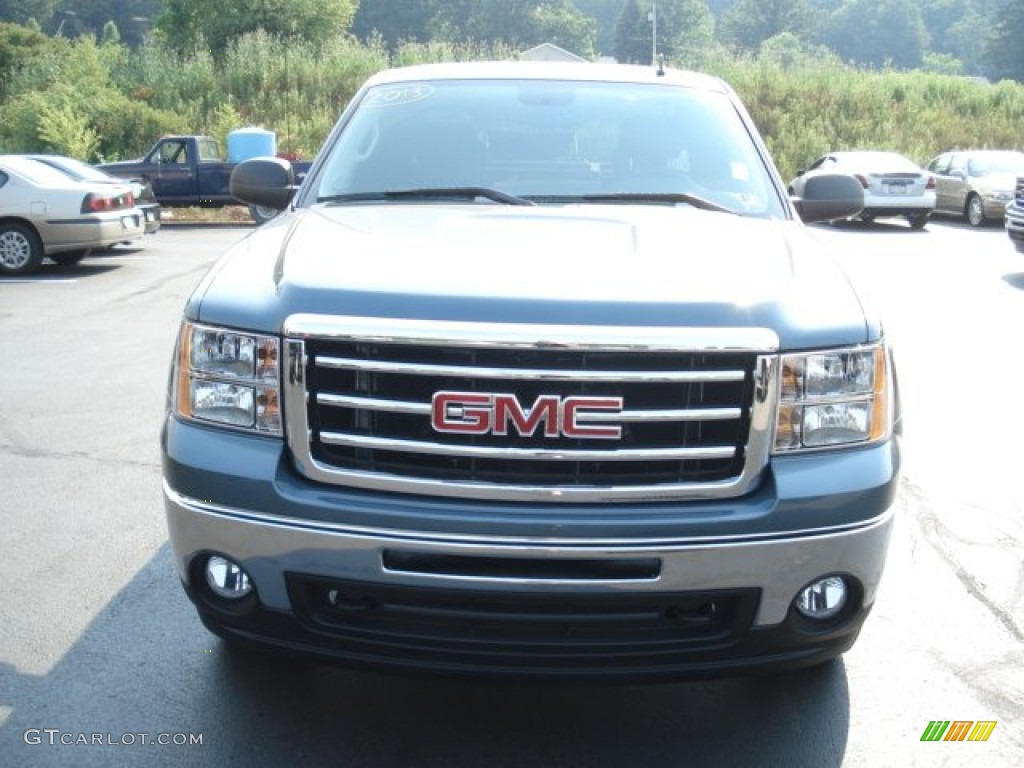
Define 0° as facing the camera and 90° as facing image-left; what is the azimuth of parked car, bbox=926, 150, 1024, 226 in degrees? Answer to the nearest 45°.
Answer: approximately 315°

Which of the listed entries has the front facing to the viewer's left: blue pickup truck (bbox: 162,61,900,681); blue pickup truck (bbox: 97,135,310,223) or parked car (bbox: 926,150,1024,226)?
blue pickup truck (bbox: 97,135,310,223)

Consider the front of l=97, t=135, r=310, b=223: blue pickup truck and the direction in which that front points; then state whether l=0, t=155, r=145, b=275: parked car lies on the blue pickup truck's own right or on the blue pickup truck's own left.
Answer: on the blue pickup truck's own left

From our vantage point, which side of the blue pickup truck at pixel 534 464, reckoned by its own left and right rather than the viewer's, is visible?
front

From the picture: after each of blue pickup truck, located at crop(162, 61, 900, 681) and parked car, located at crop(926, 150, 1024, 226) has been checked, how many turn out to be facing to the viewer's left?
0

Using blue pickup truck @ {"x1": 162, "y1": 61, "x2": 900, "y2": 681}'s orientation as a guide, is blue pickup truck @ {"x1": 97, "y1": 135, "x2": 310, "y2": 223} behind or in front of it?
behind

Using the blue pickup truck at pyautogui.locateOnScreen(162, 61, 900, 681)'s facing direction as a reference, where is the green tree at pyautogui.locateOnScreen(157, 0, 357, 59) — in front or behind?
behind

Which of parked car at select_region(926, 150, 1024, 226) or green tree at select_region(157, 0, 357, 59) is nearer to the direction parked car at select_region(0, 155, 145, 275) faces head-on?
the green tree

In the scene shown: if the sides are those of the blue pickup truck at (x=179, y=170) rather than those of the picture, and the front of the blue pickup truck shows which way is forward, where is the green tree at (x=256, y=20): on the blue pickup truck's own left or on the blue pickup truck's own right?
on the blue pickup truck's own right

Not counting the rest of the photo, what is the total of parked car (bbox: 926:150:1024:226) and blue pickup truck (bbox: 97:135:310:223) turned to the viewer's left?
1

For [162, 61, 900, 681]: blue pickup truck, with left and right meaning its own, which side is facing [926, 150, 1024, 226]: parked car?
back

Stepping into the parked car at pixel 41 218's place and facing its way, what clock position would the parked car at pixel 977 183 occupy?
the parked car at pixel 977 183 is roughly at 4 o'clock from the parked car at pixel 41 218.

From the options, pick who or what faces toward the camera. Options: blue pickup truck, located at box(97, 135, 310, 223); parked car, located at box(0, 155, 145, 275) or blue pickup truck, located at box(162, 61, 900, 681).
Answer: blue pickup truck, located at box(162, 61, 900, 681)

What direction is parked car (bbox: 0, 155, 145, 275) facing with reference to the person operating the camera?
facing away from the viewer and to the left of the viewer

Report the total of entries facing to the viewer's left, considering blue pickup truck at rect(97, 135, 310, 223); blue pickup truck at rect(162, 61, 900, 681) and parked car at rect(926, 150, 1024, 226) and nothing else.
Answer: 1

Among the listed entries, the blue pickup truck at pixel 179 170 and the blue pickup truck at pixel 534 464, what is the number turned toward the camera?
1
